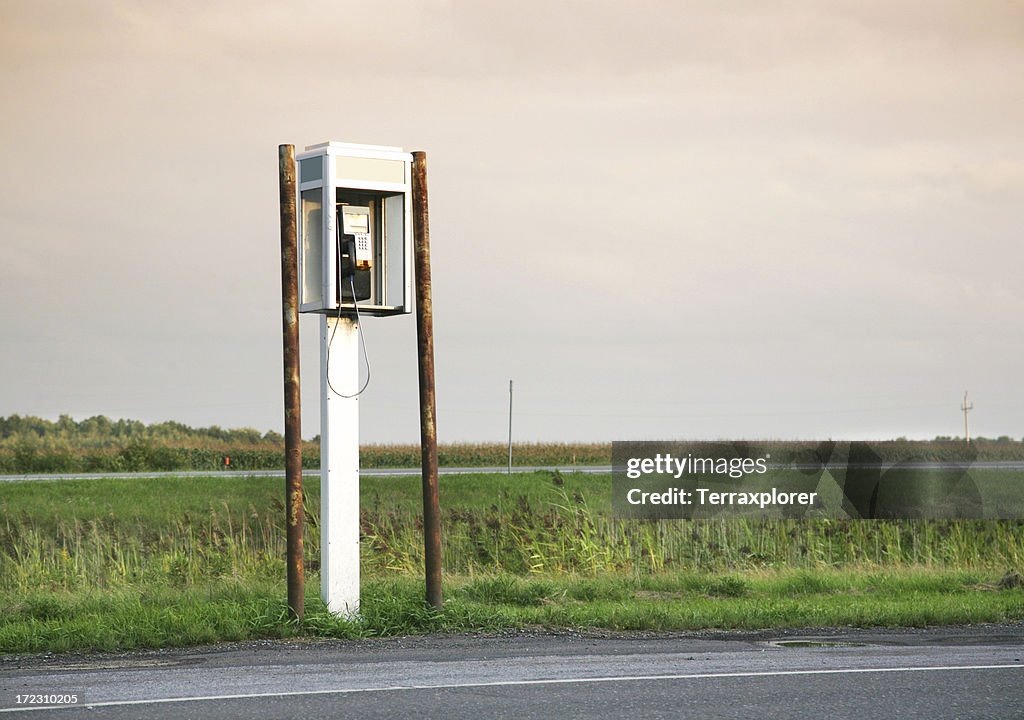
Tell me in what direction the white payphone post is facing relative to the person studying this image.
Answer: facing the viewer and to the right of the viewer

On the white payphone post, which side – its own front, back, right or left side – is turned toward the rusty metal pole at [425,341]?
left
